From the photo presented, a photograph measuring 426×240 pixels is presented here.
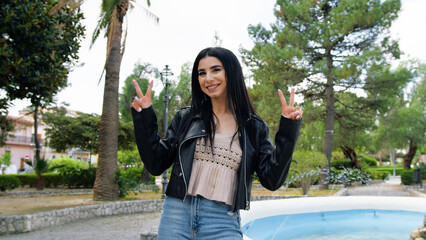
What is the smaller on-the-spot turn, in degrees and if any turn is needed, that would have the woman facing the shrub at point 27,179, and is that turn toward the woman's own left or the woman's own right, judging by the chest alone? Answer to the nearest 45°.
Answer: approximately 135° to the woman's own right

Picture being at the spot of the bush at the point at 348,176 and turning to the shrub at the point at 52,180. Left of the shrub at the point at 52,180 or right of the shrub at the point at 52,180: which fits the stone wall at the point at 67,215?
left

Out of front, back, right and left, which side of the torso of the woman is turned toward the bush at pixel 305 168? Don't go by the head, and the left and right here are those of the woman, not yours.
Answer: back

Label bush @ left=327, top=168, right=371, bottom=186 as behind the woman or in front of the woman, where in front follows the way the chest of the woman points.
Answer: behind

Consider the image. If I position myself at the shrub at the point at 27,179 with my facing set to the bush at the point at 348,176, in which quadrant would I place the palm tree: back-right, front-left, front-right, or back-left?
front-right

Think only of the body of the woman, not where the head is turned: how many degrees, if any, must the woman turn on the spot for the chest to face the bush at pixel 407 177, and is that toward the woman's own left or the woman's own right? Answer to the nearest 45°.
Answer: approximately 135° to the woman's own left

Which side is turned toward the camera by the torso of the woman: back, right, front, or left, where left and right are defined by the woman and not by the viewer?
front

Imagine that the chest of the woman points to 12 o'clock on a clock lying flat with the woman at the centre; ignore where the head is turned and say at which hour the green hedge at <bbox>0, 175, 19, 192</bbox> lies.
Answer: The green hedge is roughly at 5 o'clock from the woman.

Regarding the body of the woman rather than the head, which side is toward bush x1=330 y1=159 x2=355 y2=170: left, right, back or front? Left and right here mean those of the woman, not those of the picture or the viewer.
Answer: back

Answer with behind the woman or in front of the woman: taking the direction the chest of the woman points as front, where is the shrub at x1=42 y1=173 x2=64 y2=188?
behind
